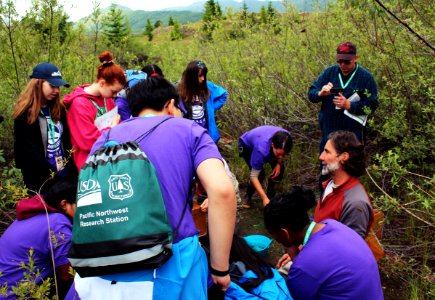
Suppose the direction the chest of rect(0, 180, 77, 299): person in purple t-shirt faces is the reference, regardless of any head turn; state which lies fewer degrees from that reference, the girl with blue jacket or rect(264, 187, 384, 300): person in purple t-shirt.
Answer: the girl with blue jacket

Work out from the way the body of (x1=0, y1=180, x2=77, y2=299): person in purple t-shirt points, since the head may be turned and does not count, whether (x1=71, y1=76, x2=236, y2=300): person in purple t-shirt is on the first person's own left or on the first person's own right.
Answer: on the first person's own right

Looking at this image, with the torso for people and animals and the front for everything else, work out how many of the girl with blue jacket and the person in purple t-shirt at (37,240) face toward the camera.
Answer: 1

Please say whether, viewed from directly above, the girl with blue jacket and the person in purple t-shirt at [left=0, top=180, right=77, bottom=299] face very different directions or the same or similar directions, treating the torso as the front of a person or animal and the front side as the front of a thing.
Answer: very different directions

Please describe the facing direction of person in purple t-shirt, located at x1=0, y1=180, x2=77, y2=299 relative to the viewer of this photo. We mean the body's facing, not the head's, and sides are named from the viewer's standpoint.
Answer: facing away from the viewer and to the right of the viewer

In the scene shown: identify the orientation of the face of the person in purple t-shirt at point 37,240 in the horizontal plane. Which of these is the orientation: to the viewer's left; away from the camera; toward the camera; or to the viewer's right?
to the viewer's right
